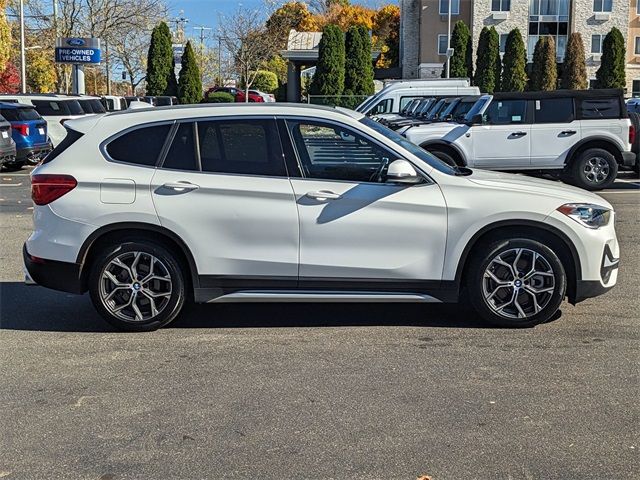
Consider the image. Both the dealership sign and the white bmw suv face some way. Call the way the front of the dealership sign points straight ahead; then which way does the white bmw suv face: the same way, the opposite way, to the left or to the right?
to the left

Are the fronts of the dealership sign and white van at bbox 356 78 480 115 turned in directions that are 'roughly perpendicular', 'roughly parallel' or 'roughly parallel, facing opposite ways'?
roughly perpendicular

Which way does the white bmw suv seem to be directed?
to the viewer's right

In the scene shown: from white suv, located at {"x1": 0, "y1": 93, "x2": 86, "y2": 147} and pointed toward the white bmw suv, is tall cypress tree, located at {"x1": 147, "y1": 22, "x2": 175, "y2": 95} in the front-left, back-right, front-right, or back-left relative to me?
back-left

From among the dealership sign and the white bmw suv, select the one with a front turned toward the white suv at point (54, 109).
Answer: the dealership sign

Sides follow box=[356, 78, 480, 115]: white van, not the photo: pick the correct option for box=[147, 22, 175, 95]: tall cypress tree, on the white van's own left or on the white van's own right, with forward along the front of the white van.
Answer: on the white van's own right

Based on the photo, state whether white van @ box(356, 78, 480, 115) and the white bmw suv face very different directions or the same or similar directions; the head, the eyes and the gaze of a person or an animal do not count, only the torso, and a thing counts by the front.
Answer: very different directions

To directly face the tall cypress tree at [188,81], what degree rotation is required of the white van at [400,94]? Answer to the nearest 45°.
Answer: approximately 45° to its right

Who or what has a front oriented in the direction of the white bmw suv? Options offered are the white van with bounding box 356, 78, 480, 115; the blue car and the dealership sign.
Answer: the dealership sign

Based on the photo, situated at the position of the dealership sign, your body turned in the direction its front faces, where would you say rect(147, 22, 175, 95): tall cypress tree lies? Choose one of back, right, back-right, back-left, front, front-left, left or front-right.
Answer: back-left

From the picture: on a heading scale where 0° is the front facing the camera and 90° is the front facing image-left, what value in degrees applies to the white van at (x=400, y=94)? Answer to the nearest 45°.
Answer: approximately 90°

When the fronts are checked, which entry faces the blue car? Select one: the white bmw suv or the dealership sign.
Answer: the dealership sign

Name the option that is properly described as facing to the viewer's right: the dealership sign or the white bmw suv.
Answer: the white bmw suv

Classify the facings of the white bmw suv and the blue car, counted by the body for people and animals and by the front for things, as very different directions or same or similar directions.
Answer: very different directions
